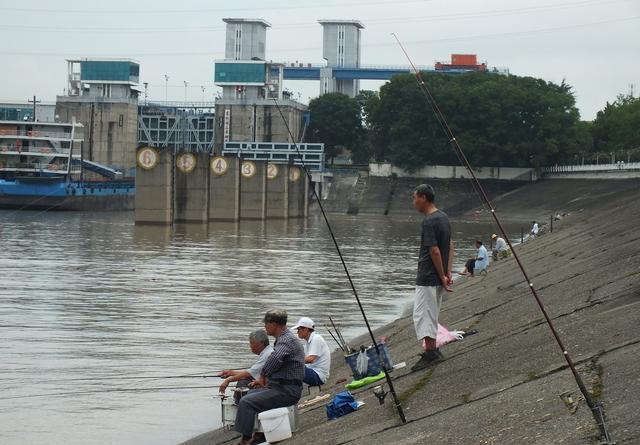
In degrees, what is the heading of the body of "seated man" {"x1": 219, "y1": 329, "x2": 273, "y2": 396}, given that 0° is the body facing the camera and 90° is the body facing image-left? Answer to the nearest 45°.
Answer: approximately 90°

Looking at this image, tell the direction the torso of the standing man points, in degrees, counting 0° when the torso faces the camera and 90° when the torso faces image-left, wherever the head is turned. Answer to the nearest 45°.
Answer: approximately 90°

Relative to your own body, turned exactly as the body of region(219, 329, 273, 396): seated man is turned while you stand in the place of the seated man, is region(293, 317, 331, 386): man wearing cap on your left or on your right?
on your right

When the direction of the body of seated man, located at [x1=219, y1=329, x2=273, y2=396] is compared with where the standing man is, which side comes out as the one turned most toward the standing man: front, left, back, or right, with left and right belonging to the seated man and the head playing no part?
back

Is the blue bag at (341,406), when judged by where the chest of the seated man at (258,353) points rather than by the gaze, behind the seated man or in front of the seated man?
behind

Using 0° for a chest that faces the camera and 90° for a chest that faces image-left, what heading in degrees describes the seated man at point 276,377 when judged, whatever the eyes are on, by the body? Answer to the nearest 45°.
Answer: approximately 90°

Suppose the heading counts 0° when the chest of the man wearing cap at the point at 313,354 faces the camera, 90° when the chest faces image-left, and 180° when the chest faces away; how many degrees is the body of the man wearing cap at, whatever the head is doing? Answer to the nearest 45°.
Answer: approximately 90°

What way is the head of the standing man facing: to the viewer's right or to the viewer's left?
to the viewer's left

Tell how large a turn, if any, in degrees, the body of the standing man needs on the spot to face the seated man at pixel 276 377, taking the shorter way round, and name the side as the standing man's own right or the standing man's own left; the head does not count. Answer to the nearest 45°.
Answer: approximately 45° to the standing man's own left

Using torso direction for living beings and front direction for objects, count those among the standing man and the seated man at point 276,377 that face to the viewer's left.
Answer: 2
